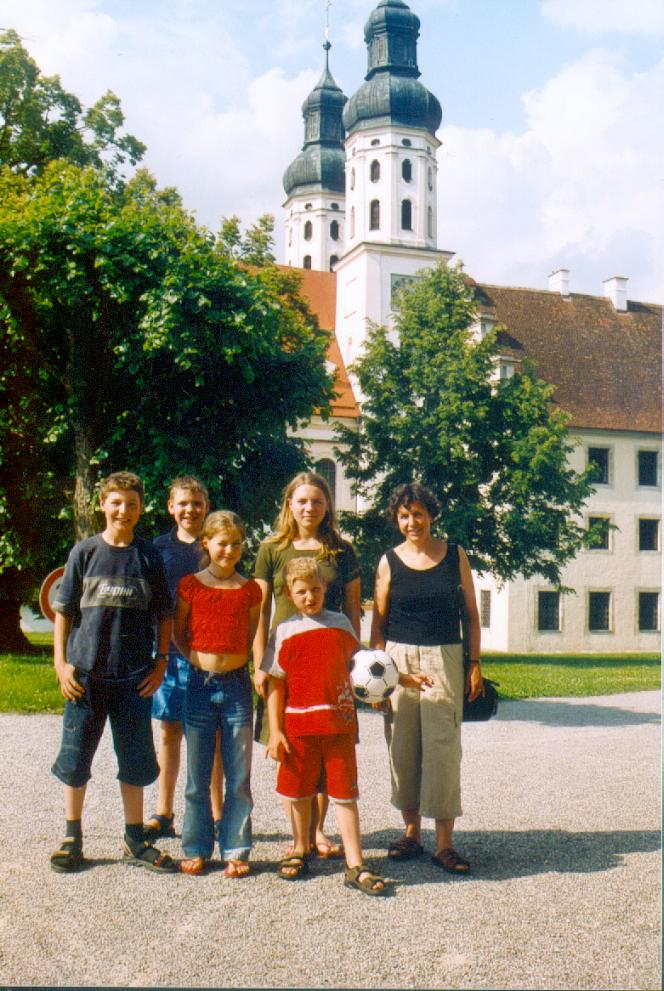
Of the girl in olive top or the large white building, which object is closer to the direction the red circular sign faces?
the girl in olive top

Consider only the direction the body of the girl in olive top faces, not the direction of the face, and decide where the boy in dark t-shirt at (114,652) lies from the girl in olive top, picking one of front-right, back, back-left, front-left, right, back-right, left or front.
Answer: right

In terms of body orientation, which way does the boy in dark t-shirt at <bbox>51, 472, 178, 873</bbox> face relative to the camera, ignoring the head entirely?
toward the camera

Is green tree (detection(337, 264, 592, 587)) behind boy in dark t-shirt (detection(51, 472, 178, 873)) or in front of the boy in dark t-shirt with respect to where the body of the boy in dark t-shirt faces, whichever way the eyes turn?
behind

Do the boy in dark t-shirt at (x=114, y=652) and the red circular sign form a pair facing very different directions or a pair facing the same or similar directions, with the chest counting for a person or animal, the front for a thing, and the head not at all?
same or similar directions

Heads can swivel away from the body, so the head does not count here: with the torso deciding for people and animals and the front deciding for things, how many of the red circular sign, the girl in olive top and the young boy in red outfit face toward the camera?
3

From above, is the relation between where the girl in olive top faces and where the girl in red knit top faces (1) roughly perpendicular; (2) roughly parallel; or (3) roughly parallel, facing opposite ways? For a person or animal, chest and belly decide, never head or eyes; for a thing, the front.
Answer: roughly parallel

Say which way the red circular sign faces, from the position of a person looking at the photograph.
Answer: facing the viewer

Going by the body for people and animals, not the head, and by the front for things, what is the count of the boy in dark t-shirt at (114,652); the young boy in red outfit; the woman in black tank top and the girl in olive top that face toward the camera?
4

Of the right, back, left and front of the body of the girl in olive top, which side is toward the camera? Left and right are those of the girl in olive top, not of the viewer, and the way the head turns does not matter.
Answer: front
